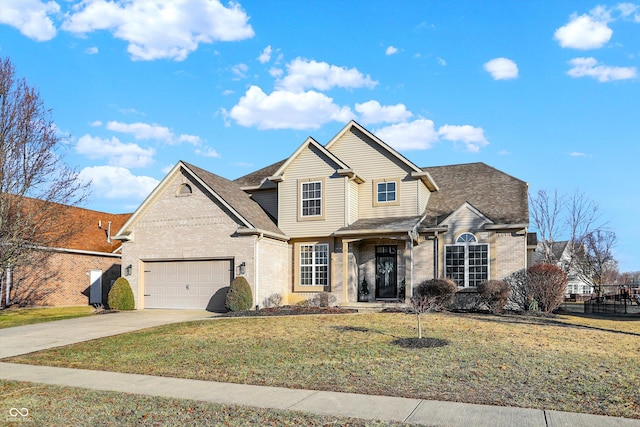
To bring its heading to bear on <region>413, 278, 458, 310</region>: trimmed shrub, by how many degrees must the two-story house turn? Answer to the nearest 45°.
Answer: approximately 45° to its left

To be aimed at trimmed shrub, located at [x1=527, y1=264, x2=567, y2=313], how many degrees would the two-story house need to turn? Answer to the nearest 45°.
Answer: approximately 45° to its left

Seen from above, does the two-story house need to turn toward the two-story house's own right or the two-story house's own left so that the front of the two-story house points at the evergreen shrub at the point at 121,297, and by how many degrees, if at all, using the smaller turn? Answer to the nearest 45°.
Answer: approximately 90° to the two-story house's own right

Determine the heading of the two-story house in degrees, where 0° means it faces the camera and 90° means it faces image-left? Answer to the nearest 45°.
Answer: approximately 0°

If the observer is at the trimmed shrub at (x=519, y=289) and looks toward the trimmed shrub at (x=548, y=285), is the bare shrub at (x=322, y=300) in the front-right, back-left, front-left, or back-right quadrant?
back-right
